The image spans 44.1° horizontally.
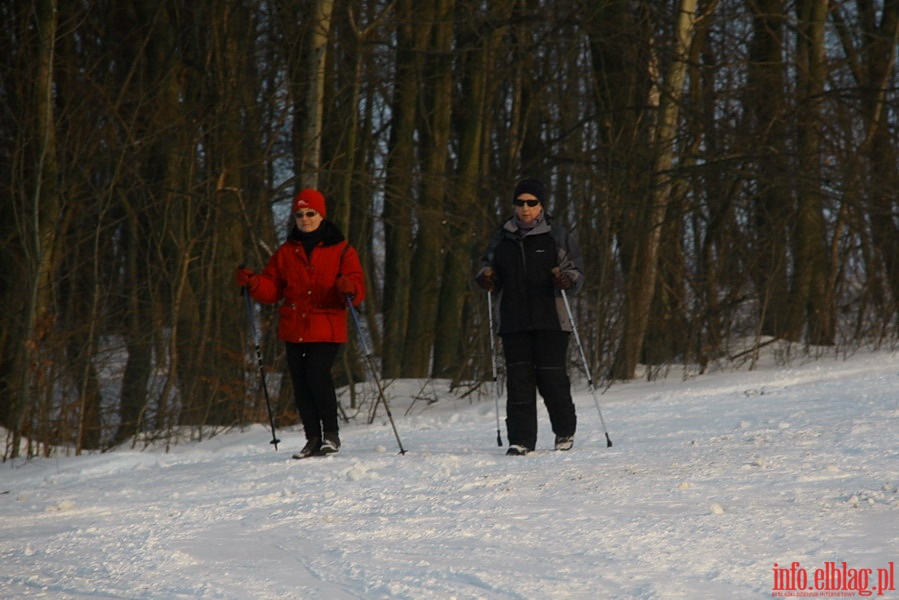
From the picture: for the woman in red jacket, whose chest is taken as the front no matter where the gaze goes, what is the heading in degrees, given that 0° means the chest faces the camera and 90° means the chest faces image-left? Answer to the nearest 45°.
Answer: approximately 45°

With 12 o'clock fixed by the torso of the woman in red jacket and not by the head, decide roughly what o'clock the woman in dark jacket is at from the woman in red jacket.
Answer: The woman in dark jacket is roughly at 8 o'clock from the woman in red jacket.
